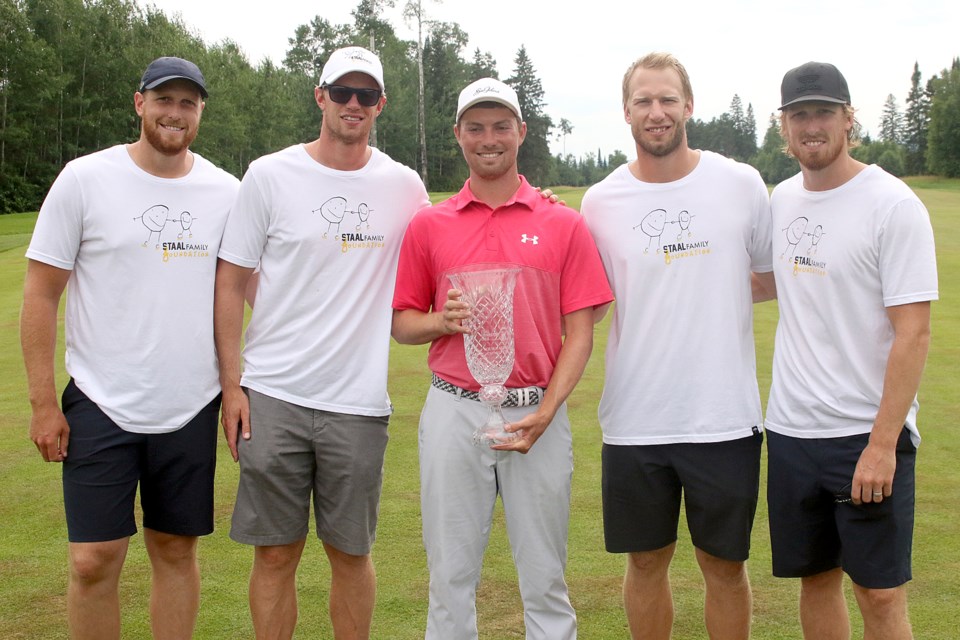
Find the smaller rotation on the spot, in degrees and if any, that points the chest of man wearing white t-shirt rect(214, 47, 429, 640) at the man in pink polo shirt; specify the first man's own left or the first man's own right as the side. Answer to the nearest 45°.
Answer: approximately 45° to the first man's own left

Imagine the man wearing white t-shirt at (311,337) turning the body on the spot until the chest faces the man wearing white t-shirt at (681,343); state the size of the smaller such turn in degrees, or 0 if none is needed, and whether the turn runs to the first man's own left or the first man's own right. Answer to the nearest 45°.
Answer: approximately 90° to the first man's own left

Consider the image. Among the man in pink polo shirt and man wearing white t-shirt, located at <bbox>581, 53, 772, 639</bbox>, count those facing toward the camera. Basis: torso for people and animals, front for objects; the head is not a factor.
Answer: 2

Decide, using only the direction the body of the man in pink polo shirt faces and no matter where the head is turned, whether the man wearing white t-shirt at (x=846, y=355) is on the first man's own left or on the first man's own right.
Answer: on the first man's own left

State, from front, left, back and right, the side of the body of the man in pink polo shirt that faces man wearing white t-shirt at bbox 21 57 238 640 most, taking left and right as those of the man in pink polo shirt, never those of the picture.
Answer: right

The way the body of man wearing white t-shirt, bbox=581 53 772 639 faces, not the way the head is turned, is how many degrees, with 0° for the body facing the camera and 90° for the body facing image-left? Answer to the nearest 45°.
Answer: approximately 0°

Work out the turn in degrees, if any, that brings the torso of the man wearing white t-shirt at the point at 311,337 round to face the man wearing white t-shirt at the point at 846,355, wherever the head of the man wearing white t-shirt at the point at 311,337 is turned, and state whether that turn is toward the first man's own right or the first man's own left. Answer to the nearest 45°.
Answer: approximately 90° to the first man's own left

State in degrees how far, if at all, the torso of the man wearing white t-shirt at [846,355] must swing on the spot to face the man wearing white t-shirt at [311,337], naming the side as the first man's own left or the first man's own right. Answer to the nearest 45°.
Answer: approximately 45° to the first man's own right

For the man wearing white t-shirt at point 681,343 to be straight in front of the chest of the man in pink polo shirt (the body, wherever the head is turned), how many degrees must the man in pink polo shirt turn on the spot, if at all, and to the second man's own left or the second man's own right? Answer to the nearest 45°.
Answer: approximately 90° to the second man's own left
